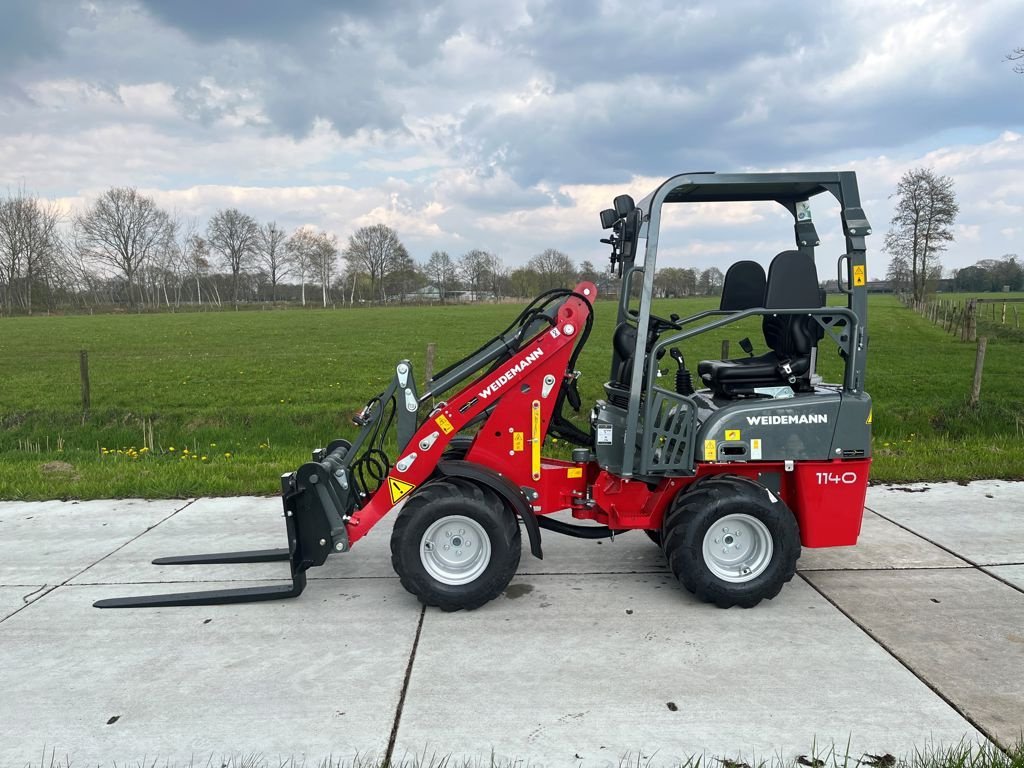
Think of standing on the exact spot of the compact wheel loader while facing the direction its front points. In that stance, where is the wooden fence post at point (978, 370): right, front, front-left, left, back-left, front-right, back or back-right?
back-right

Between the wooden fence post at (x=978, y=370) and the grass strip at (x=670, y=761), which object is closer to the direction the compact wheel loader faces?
the grass strip

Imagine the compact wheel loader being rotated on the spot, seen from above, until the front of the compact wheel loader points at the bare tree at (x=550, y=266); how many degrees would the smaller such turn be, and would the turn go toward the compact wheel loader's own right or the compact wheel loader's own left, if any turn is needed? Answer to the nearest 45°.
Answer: approximately 90° to the compact wheel loader's own right

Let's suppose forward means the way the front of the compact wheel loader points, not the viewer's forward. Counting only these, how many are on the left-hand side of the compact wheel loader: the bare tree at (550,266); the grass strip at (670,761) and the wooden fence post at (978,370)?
1

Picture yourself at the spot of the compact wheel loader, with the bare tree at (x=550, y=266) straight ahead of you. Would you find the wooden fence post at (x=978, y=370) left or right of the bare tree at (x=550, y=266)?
right

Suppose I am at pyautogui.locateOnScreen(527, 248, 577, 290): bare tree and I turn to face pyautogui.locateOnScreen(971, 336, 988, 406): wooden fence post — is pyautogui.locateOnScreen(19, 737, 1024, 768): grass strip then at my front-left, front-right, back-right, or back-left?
front-right

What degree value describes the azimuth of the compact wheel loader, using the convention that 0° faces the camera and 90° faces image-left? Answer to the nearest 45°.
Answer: approximately 90°

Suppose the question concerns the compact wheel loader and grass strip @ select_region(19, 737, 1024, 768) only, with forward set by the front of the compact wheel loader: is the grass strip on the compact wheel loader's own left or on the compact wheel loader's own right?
on the compact wheel loader's own left
